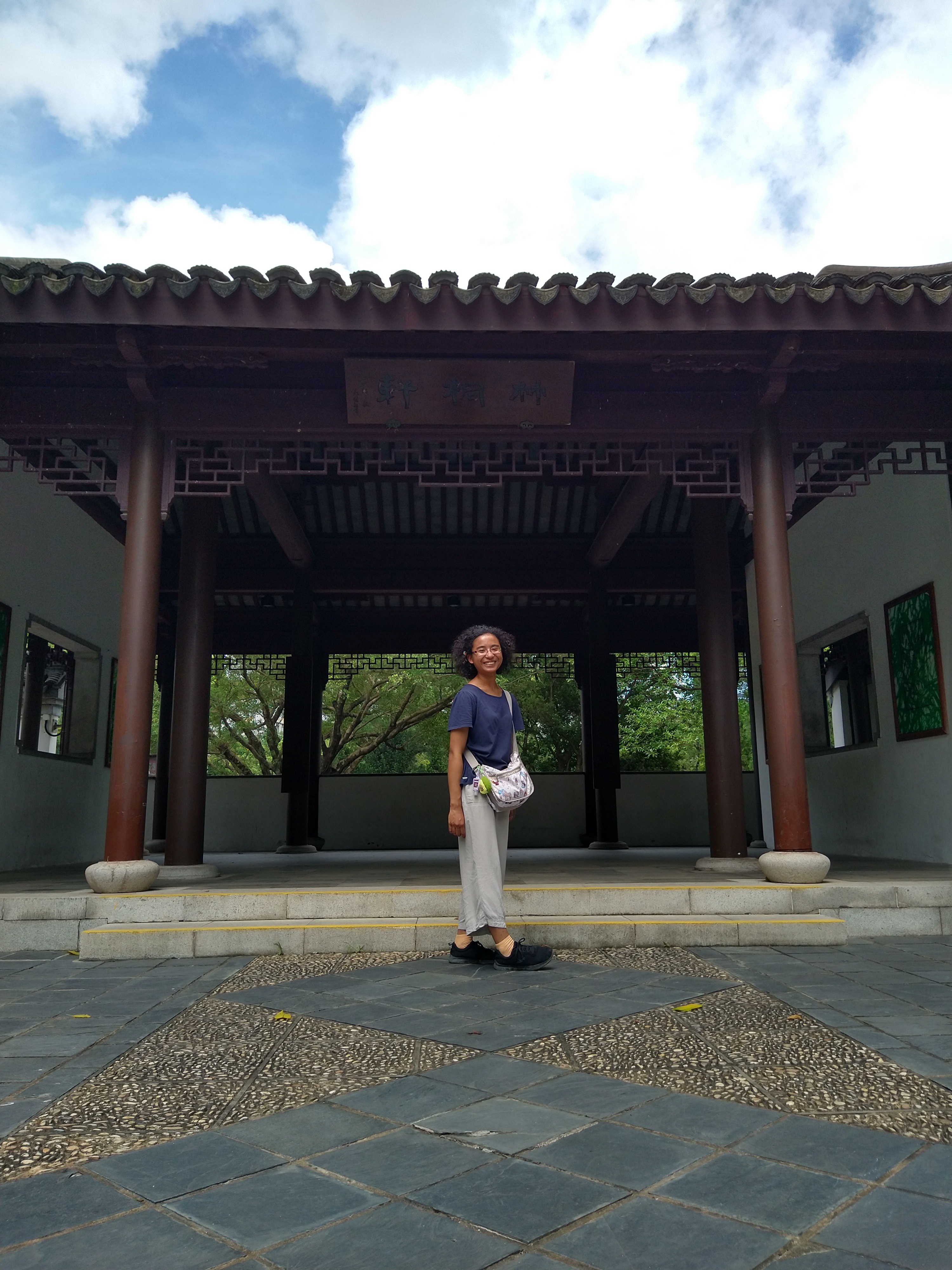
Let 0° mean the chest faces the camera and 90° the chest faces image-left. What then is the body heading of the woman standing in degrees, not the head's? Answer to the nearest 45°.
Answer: approximately 315°
